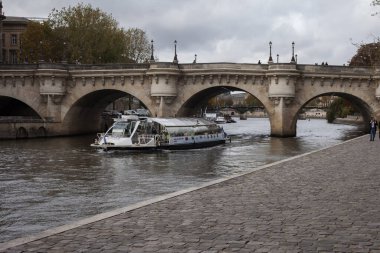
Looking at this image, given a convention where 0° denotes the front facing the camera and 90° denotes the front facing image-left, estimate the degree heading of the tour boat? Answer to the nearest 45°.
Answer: approximately 45°
